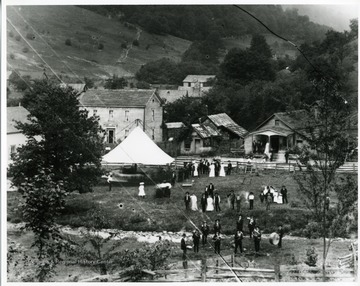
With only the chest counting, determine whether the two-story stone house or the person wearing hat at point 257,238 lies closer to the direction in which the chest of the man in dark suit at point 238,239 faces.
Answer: the person wearing hat

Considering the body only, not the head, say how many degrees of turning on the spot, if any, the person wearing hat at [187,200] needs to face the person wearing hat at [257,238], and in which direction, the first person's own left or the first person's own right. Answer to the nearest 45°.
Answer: approximately 45° to the first person's own left

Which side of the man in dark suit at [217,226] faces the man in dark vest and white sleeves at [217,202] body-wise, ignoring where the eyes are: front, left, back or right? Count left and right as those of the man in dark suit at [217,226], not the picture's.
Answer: back

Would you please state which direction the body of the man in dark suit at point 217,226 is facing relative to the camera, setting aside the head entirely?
toward the camera

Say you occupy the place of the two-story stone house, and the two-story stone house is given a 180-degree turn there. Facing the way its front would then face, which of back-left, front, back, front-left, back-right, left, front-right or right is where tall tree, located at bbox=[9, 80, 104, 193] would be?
back

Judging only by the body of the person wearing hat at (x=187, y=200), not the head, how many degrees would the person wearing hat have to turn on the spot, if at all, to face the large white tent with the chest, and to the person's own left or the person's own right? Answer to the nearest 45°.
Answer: approximately 135° to the person's own right

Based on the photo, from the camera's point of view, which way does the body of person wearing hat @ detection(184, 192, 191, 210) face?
toward the camera

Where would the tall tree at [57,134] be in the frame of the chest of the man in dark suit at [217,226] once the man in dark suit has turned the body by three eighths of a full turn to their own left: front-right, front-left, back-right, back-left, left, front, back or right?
back-left

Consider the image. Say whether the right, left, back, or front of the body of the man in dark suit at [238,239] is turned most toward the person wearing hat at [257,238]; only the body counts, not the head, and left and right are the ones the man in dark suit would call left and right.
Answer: left

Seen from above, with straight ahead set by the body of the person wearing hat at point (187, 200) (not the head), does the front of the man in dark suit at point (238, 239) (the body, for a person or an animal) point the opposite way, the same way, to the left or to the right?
the same way

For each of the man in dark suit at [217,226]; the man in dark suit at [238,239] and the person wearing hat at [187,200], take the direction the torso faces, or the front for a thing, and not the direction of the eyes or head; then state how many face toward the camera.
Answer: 3

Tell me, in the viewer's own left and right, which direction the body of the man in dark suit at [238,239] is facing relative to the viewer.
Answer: facing the viewer

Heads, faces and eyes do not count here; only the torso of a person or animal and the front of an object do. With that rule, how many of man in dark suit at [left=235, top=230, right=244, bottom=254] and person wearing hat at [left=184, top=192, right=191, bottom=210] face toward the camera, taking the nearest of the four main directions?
2

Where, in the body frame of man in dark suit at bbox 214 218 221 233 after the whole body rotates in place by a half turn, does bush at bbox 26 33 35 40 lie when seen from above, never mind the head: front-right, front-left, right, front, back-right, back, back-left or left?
left

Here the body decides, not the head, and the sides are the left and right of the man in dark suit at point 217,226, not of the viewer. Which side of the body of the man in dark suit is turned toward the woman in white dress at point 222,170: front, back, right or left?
back
